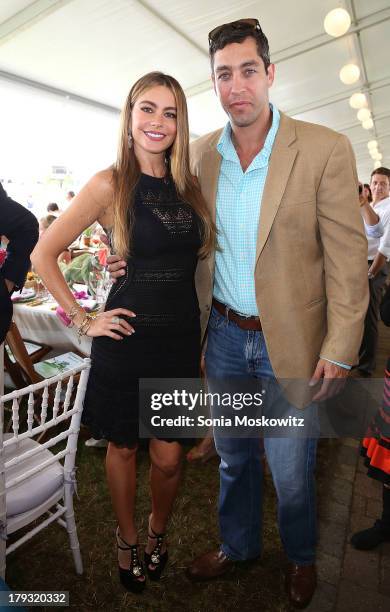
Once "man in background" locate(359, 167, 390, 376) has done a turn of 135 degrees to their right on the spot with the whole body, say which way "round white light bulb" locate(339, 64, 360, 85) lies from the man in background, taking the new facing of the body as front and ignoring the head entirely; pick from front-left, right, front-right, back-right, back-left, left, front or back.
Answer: front

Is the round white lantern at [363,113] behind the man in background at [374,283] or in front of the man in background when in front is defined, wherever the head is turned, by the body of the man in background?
behind

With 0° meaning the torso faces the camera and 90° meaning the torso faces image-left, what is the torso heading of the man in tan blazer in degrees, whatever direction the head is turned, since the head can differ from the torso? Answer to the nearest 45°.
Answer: approximately 45°

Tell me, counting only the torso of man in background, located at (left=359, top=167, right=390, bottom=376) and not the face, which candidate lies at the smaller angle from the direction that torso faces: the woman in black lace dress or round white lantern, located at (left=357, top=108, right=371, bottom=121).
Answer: the woman in black lace dress

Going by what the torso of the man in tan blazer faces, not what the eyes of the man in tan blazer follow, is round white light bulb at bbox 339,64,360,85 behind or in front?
behind

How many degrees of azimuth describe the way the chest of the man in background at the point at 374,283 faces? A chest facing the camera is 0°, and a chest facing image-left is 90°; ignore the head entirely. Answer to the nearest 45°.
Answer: approximately 45°

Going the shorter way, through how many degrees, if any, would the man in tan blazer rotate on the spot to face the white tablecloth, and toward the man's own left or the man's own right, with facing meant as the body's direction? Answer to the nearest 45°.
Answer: approximately 90° to the man's own right

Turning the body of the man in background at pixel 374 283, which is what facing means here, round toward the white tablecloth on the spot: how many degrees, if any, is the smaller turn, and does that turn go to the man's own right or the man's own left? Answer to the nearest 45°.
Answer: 0° — they already face it
